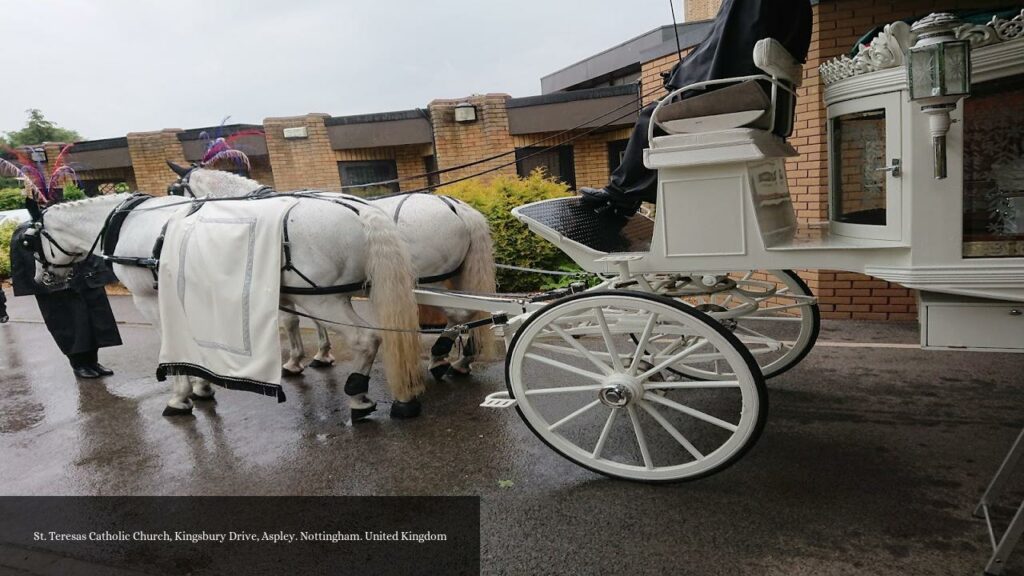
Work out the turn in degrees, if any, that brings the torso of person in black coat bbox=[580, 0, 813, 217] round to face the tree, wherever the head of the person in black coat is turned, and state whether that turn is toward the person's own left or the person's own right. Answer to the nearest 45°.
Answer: approximately 45° to the person's own right

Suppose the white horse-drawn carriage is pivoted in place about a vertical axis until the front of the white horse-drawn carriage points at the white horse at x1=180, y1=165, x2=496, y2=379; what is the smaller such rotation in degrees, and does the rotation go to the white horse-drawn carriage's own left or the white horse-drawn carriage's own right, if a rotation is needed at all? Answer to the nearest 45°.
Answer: approximately 45° to the white horse-drawn carriage's own right

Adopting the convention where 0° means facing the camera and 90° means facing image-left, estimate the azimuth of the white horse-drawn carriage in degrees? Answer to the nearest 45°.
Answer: approximately 90°

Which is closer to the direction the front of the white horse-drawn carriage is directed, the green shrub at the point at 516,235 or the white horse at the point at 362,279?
the white horse

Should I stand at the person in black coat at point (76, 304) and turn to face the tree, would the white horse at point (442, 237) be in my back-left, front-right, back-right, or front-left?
back-right

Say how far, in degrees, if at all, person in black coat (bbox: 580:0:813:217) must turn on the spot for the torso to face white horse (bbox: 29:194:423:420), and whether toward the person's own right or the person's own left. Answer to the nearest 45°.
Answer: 0° — they already face it

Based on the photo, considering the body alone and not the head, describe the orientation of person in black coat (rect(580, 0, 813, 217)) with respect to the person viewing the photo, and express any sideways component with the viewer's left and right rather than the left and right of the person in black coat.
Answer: facing to the left of the viewer

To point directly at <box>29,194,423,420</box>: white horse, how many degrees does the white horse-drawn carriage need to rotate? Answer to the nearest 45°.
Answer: approximately 45° to its right
